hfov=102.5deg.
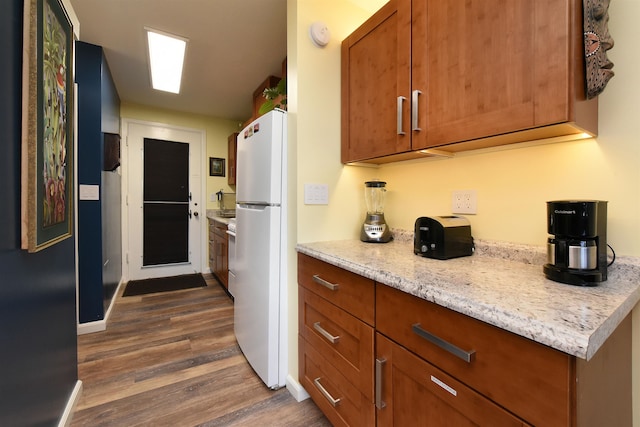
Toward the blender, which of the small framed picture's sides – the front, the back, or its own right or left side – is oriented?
front

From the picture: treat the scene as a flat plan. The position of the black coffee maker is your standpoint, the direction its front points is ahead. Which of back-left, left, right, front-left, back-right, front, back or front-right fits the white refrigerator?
front-right

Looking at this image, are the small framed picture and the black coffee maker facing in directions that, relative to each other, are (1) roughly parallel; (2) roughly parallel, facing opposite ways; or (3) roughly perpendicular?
roughly perpendicular

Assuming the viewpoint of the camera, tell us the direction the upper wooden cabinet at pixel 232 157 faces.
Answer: facing to the left of the viewer

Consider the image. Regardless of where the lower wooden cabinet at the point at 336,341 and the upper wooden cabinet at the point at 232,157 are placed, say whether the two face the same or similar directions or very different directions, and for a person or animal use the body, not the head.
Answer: same or similar directions

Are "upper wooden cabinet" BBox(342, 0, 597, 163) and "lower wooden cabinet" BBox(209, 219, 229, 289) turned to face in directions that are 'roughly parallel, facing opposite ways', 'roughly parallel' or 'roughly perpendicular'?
roughly parallel

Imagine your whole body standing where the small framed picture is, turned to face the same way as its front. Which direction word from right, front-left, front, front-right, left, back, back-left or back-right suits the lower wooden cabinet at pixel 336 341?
front

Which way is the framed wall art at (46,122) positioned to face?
to the viewer's right

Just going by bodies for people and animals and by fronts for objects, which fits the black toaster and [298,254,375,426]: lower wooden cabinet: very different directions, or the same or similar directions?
same or similar directions

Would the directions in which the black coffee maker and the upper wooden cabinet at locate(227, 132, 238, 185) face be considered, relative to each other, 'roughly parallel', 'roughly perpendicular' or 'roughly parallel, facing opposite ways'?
roughly parallel

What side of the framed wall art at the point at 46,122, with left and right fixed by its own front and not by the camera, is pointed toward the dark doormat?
left

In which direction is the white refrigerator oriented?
to the viewer's left

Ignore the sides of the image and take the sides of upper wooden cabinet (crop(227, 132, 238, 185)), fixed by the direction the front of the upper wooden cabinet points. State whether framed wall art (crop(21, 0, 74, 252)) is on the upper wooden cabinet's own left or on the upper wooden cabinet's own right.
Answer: on the upper wooden cabinet's own left

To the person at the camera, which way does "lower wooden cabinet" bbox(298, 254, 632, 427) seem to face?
facing the viewer and to the left of the viewer

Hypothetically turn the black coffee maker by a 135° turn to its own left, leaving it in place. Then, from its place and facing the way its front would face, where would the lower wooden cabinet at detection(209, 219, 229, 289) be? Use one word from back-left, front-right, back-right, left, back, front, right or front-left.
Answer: back
